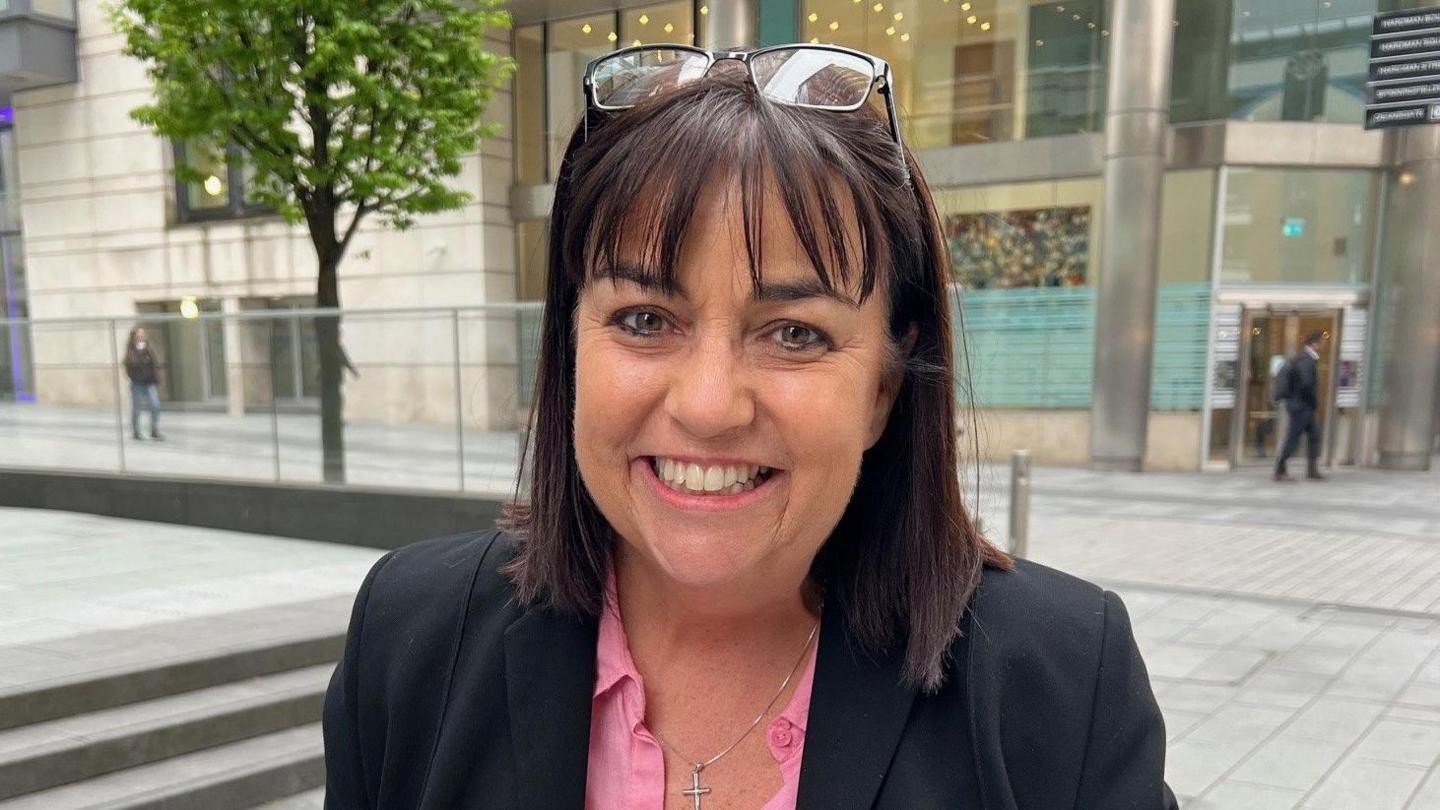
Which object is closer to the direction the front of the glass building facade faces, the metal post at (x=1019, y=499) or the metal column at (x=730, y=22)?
the metal post

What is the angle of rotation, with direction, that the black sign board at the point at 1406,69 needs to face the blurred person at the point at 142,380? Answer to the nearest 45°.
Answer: approximately 45° to its right

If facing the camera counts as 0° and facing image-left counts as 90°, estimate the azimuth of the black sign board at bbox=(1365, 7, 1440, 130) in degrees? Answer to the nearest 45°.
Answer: approximately 0°

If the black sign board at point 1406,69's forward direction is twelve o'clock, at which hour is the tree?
The tree is roughly at 2 o'clock from the black sign board.

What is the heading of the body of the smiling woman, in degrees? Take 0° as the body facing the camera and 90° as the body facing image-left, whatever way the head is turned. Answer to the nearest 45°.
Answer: approximately 0°

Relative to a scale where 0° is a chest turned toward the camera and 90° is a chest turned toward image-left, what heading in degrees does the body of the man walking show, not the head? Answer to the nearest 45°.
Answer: approximately 270°

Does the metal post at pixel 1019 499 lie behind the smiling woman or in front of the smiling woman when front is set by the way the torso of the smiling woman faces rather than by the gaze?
behind
